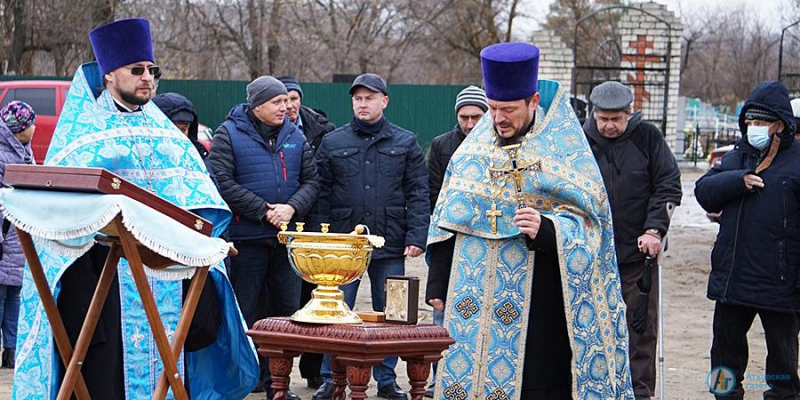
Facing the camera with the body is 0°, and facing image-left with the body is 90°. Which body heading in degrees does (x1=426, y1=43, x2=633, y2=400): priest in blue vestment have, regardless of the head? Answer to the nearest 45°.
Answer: approximately 45°

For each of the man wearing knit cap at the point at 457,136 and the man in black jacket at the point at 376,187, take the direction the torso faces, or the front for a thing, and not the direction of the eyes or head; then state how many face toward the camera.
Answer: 2

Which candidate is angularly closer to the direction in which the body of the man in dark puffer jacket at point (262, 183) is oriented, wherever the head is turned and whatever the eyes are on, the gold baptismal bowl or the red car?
the gold baptismal bowl

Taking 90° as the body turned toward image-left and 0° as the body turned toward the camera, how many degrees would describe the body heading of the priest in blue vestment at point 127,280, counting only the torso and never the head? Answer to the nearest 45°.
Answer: approximately 315°

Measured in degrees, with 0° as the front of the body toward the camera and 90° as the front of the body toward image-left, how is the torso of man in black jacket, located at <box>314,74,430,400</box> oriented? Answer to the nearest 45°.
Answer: approximately 0°

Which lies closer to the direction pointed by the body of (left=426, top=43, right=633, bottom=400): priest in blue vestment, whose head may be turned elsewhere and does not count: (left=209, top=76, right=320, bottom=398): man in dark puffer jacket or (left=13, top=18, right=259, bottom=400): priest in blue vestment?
the priest in blue vestment
